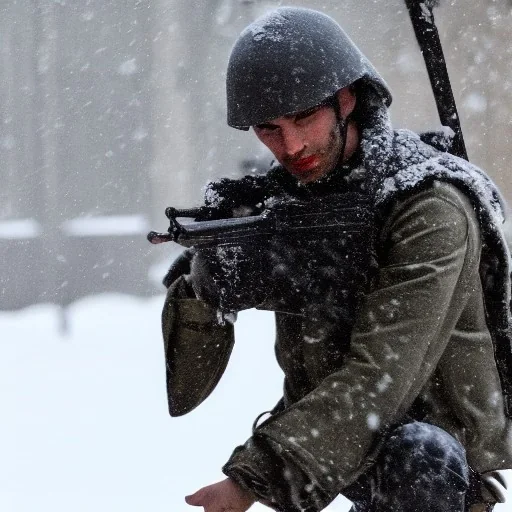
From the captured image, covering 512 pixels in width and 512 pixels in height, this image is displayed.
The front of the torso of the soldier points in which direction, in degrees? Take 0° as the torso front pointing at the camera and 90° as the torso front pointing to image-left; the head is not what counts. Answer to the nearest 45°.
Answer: approximately 45°

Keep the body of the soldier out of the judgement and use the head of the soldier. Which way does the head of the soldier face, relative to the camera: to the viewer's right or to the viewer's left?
to the viewer's left
